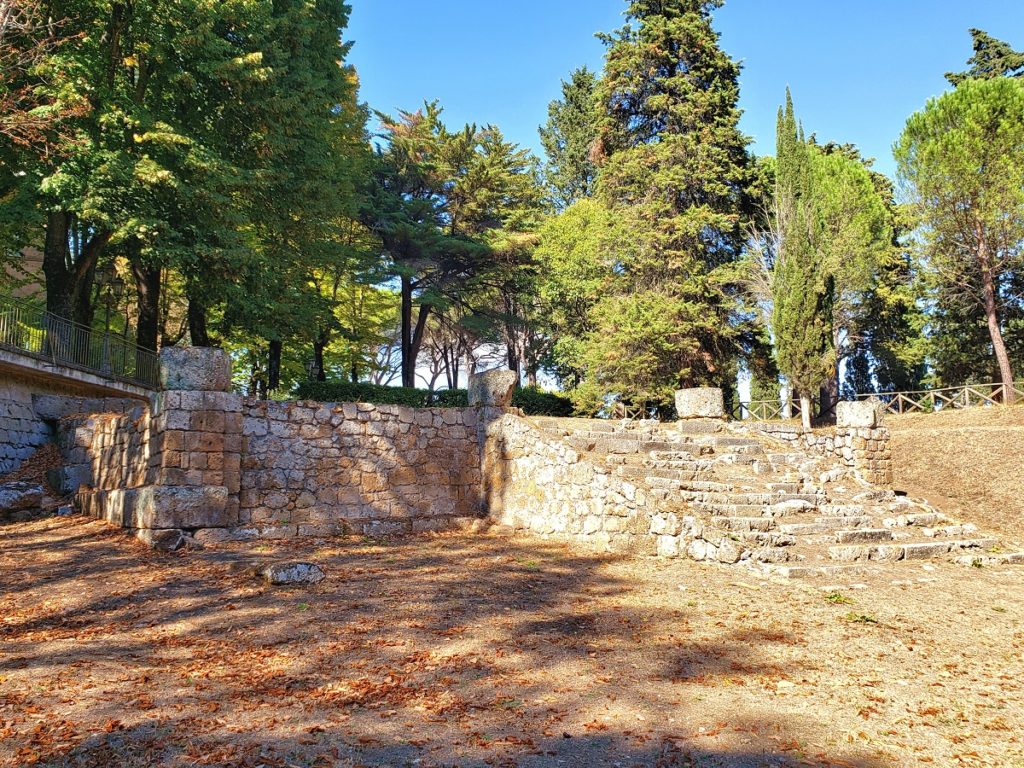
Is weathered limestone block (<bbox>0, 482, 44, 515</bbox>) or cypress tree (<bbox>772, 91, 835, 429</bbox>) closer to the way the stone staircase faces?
the weathered limestone block

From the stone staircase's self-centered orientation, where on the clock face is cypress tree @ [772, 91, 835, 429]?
The cypress tree is roughly at 6 o'clock from the stone staircase.

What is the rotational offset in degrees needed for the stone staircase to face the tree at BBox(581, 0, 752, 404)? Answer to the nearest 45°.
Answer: approximately 180°

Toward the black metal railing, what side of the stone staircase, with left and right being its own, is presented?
right

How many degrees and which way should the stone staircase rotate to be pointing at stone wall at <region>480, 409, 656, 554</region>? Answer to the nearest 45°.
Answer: approximately 90° to its right

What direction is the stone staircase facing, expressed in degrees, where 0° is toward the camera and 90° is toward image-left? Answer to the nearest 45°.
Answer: approximately 0°

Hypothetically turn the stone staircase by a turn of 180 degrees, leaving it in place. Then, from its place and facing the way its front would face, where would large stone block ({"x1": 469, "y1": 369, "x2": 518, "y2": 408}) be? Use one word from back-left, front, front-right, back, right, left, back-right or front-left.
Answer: left

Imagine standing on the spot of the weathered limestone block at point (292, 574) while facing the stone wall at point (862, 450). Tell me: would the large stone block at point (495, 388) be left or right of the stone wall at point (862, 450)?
left

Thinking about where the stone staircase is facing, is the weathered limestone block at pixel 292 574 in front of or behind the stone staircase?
in front

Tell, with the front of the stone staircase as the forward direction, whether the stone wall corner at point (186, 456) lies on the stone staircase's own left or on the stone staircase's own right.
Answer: on the stone staircase's own right

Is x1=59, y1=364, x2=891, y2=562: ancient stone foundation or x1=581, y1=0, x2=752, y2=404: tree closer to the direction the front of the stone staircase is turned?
the ancient stone foundation
